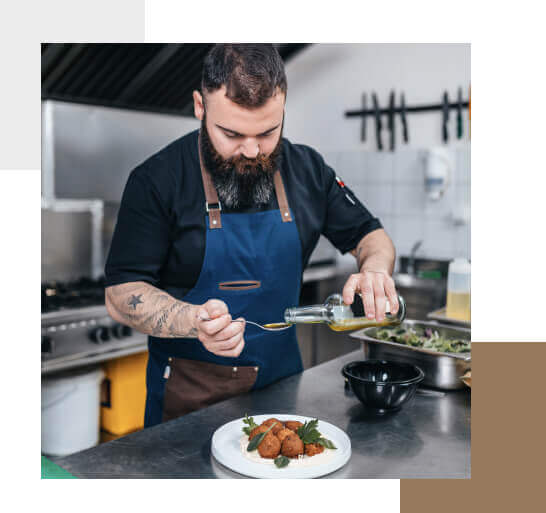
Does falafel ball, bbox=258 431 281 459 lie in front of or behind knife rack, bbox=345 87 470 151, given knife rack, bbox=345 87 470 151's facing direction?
in front

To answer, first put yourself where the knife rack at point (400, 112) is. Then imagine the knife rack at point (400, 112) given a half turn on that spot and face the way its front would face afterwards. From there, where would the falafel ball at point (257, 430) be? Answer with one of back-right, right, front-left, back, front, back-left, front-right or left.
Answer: back

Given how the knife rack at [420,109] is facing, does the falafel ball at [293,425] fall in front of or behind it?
in front

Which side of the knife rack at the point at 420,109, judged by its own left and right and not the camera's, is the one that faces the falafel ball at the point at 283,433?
front

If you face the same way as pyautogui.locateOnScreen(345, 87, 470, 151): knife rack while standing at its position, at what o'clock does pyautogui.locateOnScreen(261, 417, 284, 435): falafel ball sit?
The falafel ball is roughly at 12 o'clock from the knife rack.

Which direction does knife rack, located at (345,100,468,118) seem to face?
toward the camera

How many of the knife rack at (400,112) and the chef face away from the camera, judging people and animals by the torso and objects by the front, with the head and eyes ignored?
0

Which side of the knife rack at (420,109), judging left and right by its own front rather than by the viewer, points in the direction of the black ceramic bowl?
front

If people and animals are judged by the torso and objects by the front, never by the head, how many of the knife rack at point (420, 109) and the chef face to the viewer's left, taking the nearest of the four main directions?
0
